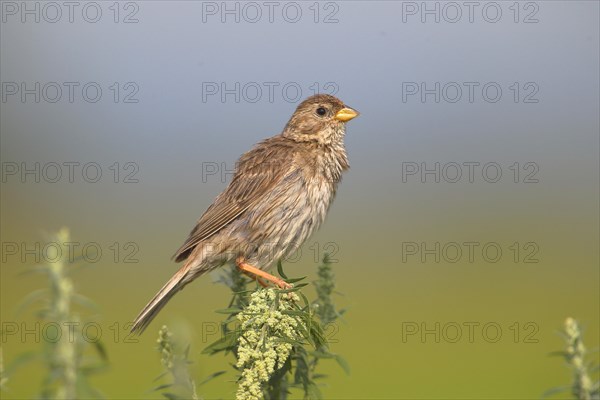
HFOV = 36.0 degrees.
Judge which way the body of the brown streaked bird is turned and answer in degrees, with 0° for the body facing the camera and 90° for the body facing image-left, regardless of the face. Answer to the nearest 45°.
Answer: approximately 270°
